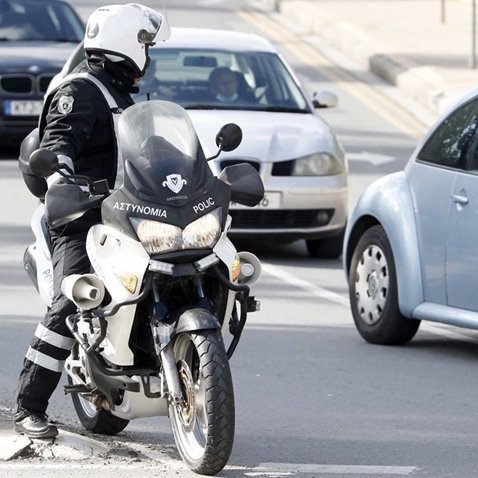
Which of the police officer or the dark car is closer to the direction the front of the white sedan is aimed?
the police officer

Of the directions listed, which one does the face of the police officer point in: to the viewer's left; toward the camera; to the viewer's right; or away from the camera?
to the viewer's right

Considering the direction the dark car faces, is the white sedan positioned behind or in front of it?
in front

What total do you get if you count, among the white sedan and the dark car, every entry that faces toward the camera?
2
